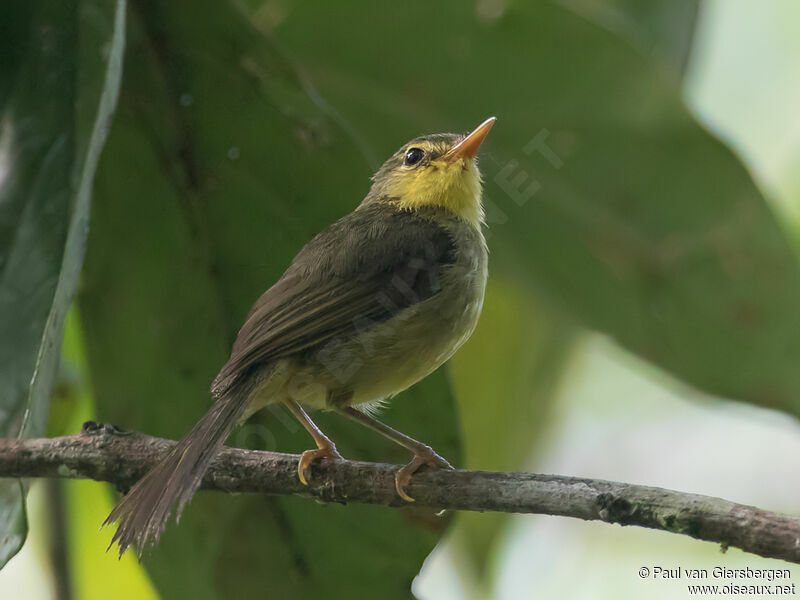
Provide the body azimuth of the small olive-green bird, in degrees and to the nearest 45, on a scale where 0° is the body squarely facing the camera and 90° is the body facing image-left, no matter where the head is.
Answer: approximately 270°
